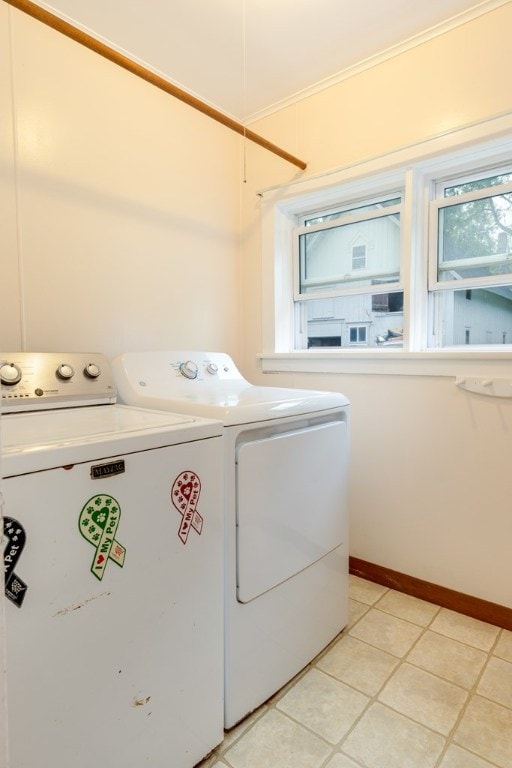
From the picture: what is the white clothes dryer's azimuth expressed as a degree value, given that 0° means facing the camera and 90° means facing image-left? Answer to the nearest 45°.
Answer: approximately 315°

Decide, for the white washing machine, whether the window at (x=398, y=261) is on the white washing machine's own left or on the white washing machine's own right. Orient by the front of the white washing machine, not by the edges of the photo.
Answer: on the white washing machine's own left

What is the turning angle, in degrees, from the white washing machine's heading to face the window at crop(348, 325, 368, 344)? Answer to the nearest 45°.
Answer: approximately 90° to its left

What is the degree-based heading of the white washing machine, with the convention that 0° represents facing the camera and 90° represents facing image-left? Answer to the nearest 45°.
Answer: approximately 315°

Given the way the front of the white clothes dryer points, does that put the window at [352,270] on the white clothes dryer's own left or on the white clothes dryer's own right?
on the white clothes dryer's own left

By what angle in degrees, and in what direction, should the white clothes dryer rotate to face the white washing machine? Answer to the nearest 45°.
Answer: approximately 90° to its right

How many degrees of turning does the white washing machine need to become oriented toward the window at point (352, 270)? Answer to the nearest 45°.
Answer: approximately 90° to its left

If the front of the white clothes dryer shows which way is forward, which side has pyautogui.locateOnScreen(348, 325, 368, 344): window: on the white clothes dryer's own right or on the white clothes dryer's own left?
on the white clothes dryer's own left
